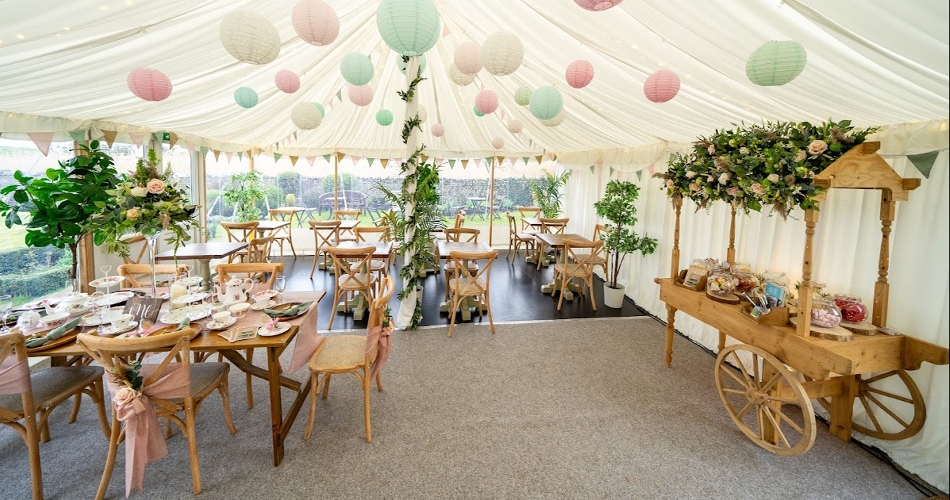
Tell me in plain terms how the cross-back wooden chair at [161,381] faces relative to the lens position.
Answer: facing away from the viewer and to the right of the viewer

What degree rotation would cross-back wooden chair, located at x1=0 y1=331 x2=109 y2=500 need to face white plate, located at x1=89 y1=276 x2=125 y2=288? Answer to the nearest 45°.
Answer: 0° — it already faces it

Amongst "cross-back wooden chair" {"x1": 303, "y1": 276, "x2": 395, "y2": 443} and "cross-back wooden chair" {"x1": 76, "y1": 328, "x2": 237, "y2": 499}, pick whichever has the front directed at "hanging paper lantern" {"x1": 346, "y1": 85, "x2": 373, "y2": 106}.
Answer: "cross-back wooden chair" {"x1": 76, "y1": 328, "x2": 237, "y2": 499}

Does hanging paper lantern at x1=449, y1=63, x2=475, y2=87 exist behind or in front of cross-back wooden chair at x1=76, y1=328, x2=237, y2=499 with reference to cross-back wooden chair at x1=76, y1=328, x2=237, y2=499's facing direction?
in front

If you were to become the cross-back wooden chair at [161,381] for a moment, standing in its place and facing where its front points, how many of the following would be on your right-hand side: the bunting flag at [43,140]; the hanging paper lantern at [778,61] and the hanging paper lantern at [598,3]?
2

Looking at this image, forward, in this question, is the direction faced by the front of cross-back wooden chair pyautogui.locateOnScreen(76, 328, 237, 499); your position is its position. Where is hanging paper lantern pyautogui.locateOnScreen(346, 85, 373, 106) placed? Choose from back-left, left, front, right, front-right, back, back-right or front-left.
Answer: front

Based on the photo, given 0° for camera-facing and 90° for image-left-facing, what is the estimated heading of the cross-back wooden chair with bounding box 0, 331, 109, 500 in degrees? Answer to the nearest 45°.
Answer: approximately 225°

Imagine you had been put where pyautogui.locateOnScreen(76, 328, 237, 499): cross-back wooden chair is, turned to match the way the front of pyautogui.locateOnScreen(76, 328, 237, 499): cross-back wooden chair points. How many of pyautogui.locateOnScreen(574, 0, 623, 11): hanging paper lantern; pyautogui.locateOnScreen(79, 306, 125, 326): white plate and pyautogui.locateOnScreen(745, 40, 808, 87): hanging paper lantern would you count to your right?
2

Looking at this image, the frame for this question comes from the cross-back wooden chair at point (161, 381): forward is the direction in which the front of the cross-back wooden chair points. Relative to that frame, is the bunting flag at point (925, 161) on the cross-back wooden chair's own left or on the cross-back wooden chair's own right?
on the cross-back wooden chair's own right

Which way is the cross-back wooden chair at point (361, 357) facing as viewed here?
to the viewer's left

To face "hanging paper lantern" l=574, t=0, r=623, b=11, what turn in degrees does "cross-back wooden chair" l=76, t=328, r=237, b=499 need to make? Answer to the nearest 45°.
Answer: approximately 90° to its right

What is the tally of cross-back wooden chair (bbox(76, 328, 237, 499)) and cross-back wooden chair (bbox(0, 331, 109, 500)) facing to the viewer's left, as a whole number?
0

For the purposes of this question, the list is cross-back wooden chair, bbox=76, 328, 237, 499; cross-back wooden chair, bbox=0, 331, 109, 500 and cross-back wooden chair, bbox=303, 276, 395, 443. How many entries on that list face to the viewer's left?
1

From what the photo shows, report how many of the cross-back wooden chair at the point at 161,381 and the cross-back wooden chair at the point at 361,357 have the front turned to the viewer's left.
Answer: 1

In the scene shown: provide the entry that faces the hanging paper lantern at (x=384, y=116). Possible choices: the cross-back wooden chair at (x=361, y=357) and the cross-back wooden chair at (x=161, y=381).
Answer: the cross-back wooden chair at (x=161, y=381)
